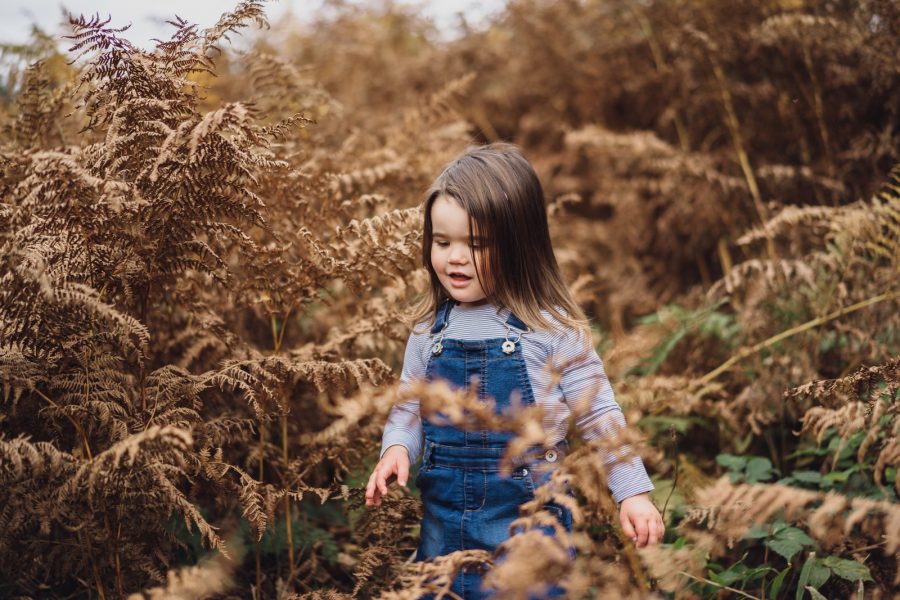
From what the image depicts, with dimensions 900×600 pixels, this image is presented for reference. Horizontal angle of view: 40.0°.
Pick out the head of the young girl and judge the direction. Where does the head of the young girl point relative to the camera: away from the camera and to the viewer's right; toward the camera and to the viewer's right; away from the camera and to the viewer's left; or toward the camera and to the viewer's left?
toward the camera and to the viewer's left

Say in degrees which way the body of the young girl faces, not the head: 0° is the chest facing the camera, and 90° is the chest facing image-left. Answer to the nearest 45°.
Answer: approximately 45°

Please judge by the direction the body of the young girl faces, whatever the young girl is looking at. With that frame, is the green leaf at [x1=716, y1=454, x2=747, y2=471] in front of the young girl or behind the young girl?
behind

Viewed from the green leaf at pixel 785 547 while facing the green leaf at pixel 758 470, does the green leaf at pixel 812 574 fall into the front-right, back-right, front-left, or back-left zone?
back-right
